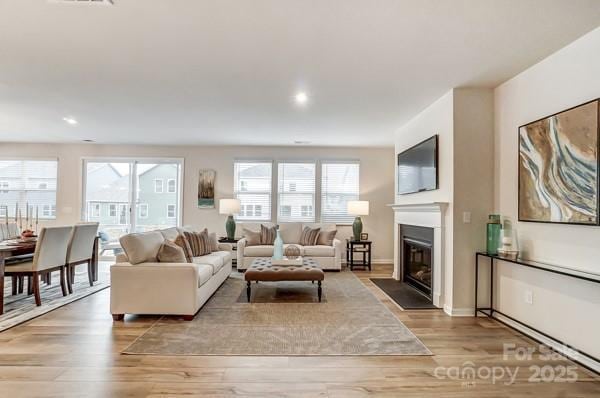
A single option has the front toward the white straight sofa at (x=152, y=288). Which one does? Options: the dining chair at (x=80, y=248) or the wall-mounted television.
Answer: the wall-mounted television

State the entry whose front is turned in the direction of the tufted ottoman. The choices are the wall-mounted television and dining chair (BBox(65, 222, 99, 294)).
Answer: the wall-mounted television

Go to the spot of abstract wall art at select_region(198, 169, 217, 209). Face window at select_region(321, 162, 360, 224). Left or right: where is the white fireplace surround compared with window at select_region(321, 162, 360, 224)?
right

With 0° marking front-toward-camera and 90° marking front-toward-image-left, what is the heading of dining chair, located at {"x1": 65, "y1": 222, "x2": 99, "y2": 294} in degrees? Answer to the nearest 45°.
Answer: approximately 135°

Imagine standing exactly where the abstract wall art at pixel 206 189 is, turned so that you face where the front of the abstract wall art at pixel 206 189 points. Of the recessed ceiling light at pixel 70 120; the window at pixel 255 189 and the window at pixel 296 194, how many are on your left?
2

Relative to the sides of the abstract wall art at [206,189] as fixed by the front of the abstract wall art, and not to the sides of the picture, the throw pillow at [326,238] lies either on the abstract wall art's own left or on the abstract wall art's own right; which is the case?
on the abstract wall art's own left

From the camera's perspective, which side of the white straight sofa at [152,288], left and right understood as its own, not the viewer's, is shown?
right

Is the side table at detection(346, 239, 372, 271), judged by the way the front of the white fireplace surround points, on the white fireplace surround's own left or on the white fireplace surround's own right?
on the white fireplace surround's own right

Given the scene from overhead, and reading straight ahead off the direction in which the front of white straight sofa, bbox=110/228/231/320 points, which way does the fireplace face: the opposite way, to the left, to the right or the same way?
the opposite way

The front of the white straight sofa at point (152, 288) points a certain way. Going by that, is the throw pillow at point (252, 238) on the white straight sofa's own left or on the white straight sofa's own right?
on the white straight sofa's own left
